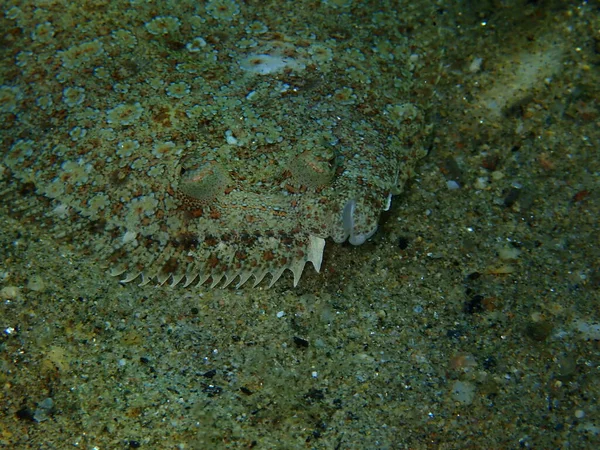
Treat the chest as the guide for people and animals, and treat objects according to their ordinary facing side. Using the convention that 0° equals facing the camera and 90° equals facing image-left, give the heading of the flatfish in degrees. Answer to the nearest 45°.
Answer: approximately 315°
